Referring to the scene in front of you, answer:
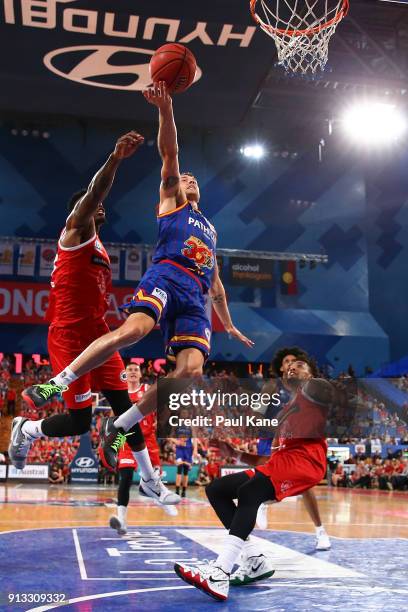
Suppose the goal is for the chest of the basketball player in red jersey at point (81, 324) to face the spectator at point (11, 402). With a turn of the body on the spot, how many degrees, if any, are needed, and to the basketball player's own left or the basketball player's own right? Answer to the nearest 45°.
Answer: approximately 90° to the basketball player's own left

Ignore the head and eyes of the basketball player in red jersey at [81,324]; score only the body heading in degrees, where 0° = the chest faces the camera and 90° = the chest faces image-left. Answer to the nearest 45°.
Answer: approximately 270°

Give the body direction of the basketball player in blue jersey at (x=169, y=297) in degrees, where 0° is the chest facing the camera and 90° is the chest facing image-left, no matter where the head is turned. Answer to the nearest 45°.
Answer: approximately 315°

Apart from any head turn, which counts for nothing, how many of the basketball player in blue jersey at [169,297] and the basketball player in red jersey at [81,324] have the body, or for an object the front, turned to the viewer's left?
0

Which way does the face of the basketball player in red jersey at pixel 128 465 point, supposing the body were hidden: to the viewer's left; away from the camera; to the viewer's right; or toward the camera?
toward the camera
